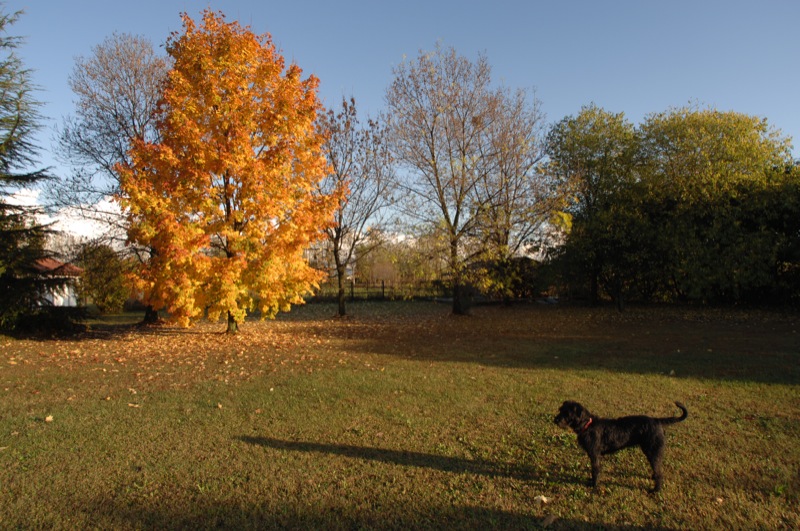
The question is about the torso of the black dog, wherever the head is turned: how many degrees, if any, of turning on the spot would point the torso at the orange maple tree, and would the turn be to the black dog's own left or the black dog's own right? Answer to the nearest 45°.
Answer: approximately 45° to the black dog's own right

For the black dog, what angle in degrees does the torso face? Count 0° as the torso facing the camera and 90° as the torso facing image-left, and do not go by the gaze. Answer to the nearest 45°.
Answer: approximately 90°

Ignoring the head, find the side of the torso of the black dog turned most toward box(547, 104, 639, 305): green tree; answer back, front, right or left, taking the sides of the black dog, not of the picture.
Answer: right

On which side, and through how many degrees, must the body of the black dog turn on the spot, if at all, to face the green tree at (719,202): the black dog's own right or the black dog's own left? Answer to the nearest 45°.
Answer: approximately 90° to the black dog's own right

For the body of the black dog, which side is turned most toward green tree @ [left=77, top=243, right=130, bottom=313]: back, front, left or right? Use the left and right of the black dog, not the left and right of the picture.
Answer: front

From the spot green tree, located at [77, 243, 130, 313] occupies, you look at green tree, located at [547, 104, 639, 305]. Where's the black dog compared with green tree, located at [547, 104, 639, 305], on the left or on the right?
right

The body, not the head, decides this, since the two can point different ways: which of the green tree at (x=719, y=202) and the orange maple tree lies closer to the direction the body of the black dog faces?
the orange maple tree
